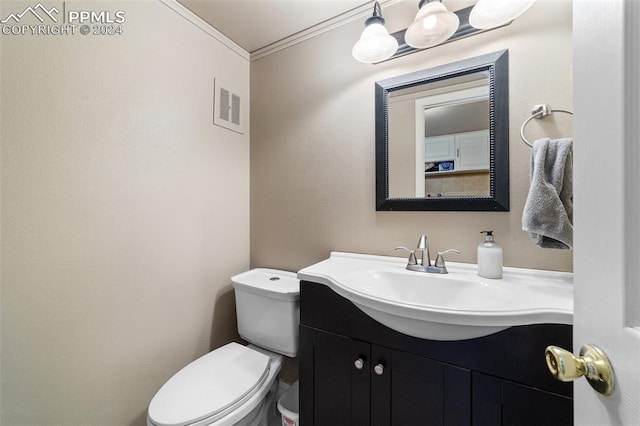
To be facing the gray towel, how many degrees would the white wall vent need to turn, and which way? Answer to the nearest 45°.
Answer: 0° — it already faces it

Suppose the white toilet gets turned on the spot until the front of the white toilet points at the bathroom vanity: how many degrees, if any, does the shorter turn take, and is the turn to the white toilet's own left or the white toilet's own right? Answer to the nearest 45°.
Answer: approximately 90° to the white toilet's own left

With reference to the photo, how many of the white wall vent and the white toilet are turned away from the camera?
0

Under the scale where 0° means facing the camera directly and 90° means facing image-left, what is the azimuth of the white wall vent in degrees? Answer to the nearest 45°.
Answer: approximately 315°

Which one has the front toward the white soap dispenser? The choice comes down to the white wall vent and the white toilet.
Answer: the white wall vent

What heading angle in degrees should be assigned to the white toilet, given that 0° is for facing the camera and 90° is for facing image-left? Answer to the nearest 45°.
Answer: approximately 45°

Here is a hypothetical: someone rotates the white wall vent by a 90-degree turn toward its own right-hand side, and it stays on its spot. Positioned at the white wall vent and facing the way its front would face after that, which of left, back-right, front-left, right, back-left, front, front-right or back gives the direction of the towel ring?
left

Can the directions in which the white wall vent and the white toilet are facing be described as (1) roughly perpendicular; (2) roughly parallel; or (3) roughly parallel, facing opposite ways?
roughly perpendicular

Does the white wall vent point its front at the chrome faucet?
yes

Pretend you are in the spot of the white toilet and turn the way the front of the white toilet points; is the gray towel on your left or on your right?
on your left

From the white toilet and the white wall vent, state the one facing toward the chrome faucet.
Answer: the white wall vent

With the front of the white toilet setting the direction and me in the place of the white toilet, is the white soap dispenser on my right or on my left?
on my left

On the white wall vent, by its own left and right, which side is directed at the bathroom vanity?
front

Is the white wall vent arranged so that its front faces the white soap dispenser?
yes
